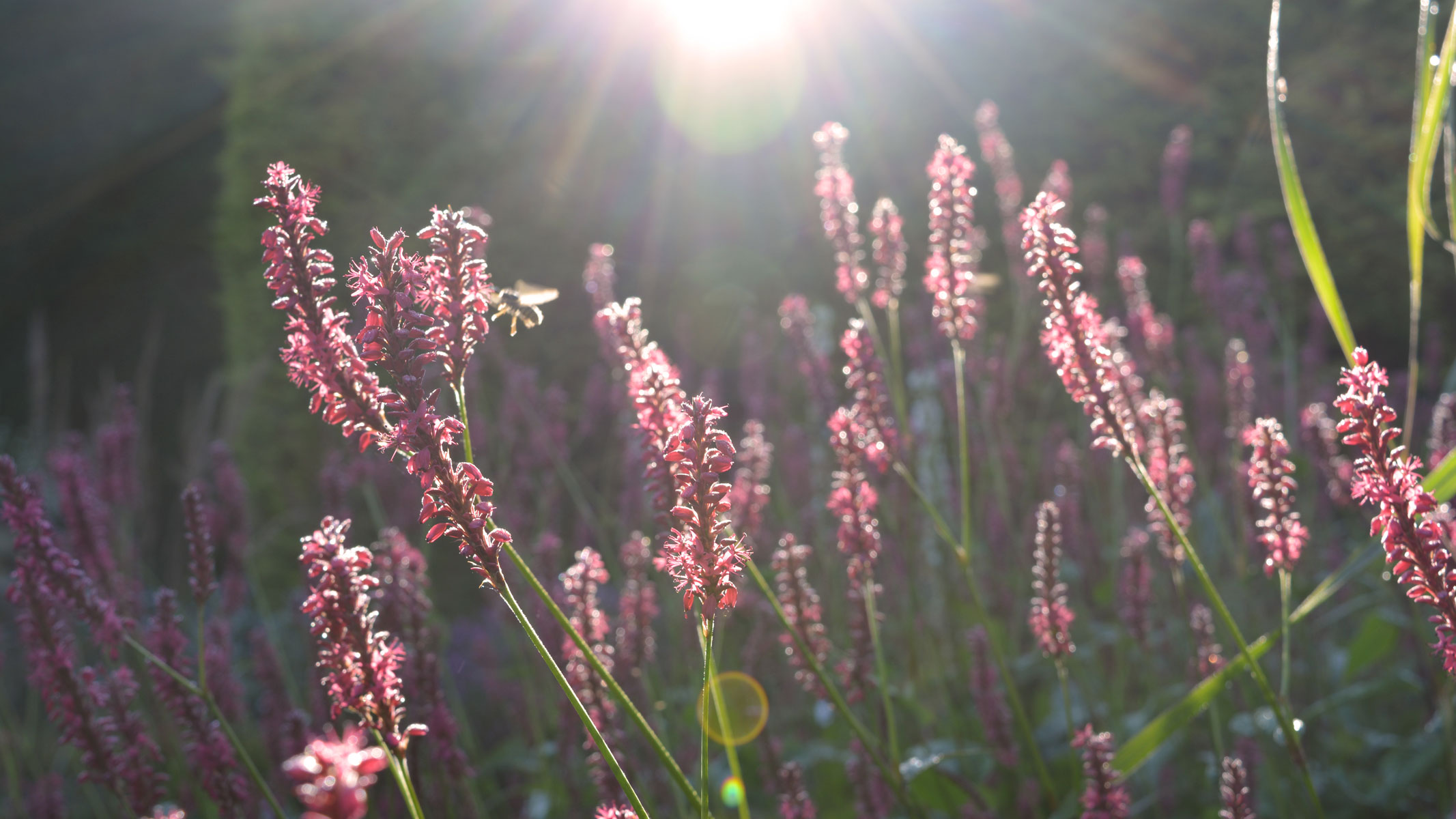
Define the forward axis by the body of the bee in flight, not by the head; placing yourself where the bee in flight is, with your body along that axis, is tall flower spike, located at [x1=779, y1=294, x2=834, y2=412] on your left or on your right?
on your right

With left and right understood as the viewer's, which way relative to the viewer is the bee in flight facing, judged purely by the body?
facing to the left of the viewer

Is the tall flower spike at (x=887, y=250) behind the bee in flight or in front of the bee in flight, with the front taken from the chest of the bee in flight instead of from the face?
behind
